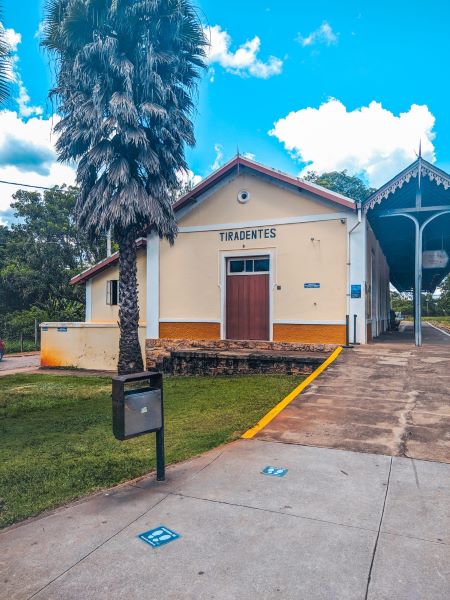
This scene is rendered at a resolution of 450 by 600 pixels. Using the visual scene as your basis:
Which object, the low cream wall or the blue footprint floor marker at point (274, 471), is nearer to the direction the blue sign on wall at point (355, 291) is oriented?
the blue footprint floor marker

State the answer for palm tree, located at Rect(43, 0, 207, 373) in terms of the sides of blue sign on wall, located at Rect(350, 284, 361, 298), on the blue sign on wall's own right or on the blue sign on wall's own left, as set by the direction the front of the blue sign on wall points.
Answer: on the blue sign on wall's own right

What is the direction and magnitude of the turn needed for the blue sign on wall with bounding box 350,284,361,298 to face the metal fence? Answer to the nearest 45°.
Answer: approximately 135° to its right

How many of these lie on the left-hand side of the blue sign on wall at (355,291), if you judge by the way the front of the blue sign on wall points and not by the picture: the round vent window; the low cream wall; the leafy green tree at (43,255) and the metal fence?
0

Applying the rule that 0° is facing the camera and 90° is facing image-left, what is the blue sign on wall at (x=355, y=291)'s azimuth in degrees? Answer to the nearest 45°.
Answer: approximately 0°

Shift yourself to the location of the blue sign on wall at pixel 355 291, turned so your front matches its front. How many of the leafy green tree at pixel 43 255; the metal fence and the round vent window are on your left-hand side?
0

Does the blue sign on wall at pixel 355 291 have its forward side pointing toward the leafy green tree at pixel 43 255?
no

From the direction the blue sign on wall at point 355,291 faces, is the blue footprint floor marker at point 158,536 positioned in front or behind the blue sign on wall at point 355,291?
in front

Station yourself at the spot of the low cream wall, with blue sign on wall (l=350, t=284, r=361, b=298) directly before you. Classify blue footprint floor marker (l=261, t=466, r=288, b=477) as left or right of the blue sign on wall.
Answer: right

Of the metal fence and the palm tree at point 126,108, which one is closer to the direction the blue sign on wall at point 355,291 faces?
the palm tree

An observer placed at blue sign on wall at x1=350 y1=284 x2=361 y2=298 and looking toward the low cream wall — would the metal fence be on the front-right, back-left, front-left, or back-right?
front-right
